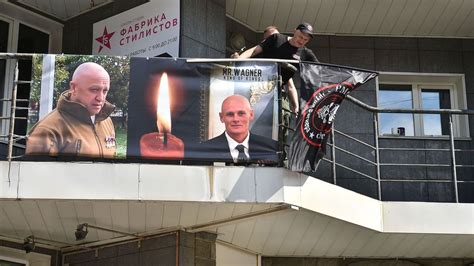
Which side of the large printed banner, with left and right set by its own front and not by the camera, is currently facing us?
front

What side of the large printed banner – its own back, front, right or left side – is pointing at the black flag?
left
